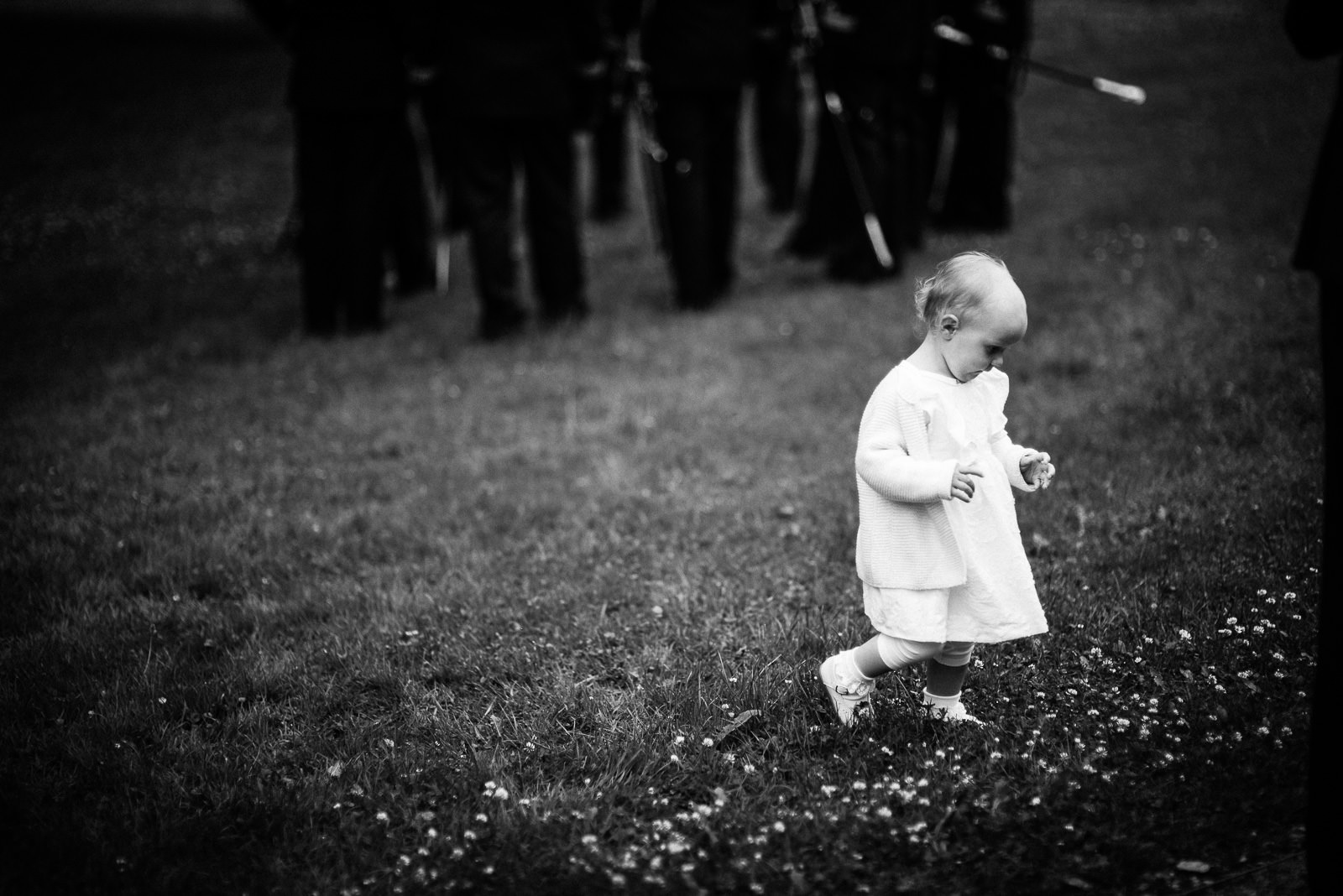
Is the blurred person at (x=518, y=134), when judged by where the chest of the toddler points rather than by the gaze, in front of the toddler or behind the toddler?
behind

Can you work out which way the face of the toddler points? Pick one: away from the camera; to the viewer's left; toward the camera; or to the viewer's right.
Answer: to the viewer's right

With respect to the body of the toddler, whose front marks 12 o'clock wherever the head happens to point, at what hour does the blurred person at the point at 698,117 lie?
The blurred person is roughly at 7 o'clock from the toddler.

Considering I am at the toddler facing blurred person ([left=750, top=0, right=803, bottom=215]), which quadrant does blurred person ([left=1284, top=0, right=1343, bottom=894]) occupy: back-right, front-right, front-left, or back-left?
back-right

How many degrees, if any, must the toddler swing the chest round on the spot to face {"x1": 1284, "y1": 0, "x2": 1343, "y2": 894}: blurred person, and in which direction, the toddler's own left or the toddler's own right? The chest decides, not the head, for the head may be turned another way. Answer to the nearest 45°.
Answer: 0° — they already face them

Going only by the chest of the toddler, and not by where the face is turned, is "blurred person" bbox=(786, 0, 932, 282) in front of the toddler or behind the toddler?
behind

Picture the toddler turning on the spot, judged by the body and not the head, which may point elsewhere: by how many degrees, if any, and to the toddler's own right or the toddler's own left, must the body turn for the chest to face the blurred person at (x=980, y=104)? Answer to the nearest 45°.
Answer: approximately 135° to the toddler's own left

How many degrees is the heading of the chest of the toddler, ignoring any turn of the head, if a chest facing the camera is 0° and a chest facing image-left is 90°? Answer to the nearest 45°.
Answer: approximately 315°

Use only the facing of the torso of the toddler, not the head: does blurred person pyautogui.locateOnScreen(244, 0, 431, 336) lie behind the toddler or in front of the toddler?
behind

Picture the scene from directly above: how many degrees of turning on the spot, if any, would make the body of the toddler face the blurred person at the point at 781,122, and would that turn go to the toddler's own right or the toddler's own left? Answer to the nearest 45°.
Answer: approximately 135° to the toddler's own left
